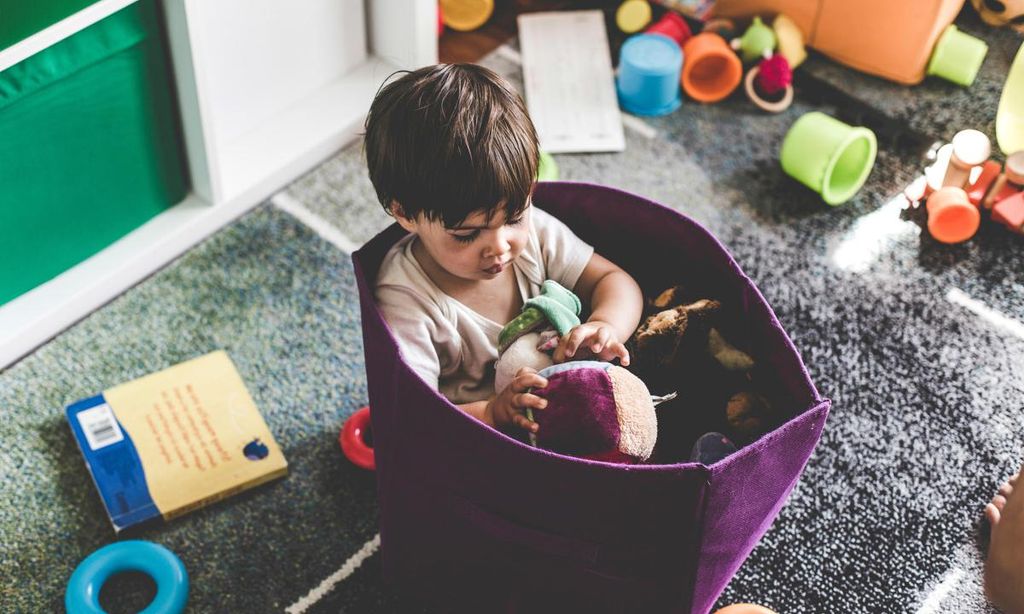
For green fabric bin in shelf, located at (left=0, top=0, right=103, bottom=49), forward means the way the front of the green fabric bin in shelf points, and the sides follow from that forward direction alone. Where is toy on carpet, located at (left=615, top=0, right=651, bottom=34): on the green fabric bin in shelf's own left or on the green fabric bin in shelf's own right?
on the green fabric bin in shelf's own left

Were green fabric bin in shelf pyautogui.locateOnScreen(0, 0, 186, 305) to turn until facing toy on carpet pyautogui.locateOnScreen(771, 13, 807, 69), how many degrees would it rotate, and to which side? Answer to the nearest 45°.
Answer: approximately 45° to its left

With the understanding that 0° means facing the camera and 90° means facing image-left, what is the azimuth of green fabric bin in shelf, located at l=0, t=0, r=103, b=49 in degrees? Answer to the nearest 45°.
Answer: approximately 315°

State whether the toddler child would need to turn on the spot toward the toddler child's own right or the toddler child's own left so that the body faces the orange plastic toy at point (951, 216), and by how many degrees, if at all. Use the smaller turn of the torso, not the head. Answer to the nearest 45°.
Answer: approximately 90° to the toddler child's own left

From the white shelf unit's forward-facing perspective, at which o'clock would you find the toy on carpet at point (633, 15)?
The toy on carpet is roughly at 10 o'clock from the white shelf unit.

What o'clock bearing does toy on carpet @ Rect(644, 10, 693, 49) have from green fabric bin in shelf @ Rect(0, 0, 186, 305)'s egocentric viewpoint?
The toy on carpet is roughly at 10 o'clock from the green fabric bin in shelf.

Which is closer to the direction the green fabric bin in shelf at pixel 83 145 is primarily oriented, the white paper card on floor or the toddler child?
the toddler child
